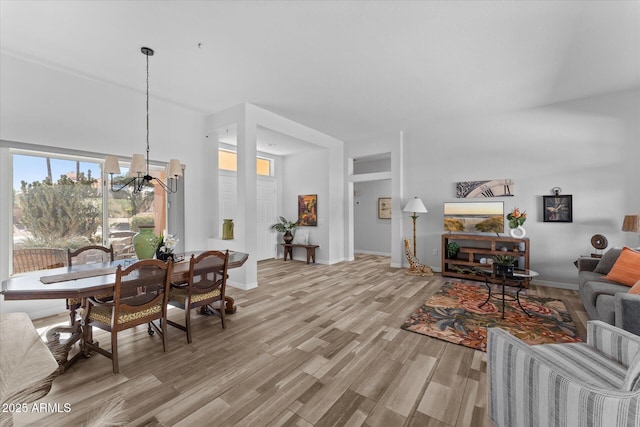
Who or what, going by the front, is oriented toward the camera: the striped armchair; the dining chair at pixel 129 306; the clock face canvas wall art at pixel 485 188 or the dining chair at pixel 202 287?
the clock face canvas wall art

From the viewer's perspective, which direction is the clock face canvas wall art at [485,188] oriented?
toward the camera

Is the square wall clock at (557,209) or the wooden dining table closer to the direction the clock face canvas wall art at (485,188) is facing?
the wooden dining table

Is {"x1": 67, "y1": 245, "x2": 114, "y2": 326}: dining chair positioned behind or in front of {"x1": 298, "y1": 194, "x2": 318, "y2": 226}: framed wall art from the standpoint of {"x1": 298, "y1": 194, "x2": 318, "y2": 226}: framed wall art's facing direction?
in front

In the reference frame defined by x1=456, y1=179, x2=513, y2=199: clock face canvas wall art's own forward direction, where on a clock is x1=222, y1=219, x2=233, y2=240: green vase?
The green vase is roughly at 2 o'clock from the clock face canvas wall art.

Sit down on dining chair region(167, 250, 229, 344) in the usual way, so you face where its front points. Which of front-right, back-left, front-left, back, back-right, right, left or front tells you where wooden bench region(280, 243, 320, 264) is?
right

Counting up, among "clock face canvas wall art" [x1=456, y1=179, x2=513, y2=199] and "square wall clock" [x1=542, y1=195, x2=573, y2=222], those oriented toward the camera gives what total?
2

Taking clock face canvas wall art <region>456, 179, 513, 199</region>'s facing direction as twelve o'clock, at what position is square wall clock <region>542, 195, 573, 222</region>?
square wall clock <region>542, 195, 573, 222</region> is roughly at 9 o'clock from clock face canvas wall art <region>456, 179, 513, 199</region>.

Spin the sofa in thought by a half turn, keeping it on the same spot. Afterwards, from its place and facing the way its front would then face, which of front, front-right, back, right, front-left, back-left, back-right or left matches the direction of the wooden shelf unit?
left

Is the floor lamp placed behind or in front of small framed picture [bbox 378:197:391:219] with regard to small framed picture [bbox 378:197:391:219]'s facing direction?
in front

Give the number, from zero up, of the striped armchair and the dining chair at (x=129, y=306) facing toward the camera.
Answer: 0

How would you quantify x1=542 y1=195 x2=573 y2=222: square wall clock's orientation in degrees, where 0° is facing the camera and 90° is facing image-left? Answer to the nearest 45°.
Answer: approximately 0°

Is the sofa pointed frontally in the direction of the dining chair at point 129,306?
yes

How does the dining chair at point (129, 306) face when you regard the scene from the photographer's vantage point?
facing away from the viewer and to the left of the viewer

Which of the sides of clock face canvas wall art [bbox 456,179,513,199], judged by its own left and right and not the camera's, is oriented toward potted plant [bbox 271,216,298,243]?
right

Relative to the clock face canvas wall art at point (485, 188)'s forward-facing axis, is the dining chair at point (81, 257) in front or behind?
in front

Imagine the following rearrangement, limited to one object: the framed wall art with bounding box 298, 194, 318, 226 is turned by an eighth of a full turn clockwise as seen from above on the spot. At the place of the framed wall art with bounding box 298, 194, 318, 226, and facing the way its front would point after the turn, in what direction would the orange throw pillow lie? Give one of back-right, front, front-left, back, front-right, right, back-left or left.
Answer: back-left

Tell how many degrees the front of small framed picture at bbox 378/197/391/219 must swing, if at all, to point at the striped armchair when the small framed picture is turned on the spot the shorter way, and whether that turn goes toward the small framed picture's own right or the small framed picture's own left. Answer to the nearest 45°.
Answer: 0° — it already faces it
